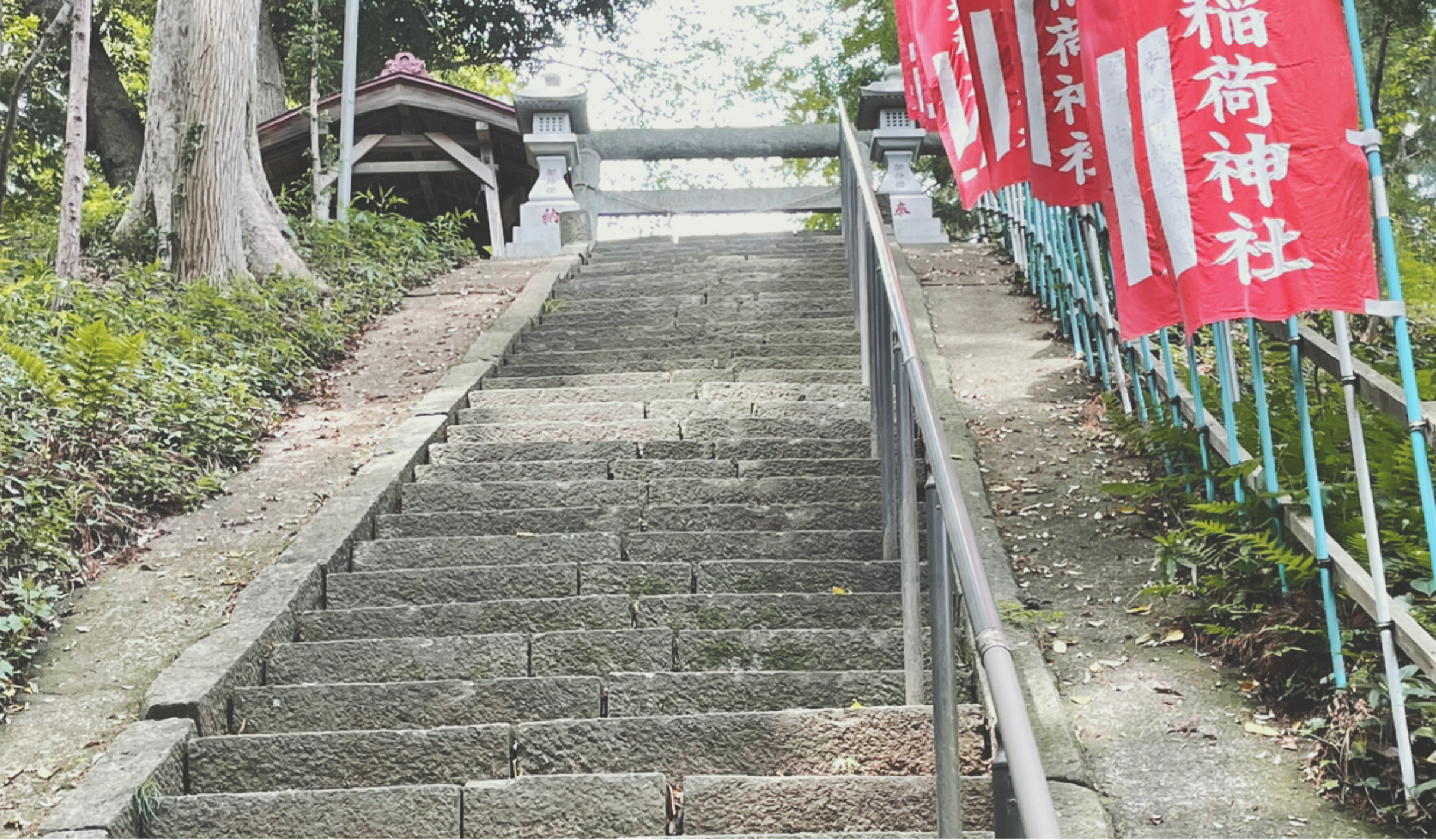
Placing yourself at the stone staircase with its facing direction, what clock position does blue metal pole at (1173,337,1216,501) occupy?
The blue metal pole is roughly at 9 o'clock from the stone staircase.

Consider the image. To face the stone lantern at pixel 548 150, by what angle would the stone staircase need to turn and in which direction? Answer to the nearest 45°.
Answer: approximately 180°

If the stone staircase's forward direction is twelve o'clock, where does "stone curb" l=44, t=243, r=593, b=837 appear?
The stone curb is roughly at 3 o'clock from the stone staircase.

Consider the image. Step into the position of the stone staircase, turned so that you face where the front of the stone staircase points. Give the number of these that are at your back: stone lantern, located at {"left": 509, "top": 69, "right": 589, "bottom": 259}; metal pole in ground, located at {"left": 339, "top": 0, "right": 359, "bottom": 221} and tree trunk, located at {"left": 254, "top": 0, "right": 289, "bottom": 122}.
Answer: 3

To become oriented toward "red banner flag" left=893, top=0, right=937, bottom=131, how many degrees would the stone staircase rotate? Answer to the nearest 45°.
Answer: approximately 135° to its left

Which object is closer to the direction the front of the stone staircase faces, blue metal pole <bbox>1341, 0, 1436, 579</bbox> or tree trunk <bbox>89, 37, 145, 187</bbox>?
the blue metal pole

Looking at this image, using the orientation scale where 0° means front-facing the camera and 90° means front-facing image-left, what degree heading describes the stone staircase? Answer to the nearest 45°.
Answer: approximately 0°

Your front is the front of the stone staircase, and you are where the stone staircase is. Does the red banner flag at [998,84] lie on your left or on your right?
on your left

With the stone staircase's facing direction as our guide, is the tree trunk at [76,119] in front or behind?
behind

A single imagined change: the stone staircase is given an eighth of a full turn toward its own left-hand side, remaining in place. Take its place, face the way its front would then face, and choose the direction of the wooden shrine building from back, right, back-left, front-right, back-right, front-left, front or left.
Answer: back-left
